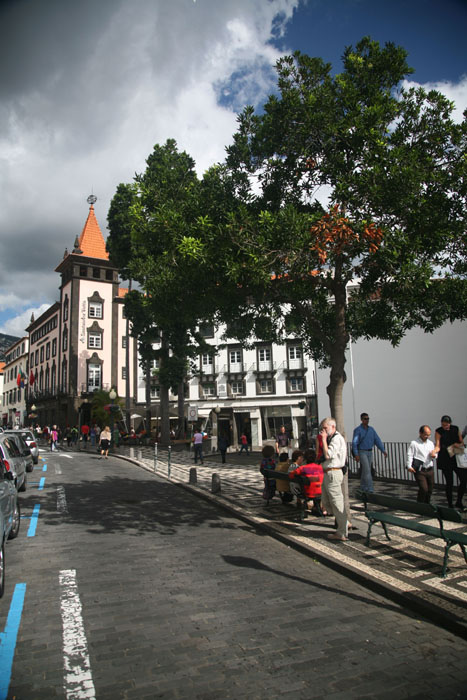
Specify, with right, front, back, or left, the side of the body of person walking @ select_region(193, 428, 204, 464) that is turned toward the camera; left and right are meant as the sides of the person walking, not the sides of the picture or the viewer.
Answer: back

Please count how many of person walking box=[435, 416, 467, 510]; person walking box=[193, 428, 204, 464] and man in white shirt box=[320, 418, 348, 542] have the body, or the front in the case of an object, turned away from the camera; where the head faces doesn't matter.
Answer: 1

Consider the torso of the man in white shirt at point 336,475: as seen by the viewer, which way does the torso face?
to the viewer's left

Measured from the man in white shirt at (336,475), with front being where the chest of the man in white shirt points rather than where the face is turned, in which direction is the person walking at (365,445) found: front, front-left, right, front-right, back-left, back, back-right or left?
right

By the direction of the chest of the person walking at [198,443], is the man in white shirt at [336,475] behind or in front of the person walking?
behind

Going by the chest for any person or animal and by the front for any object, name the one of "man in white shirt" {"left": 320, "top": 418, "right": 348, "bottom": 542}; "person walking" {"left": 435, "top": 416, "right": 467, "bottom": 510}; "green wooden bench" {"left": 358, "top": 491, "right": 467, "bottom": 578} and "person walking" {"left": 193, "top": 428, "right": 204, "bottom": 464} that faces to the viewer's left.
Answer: the man in white shirt

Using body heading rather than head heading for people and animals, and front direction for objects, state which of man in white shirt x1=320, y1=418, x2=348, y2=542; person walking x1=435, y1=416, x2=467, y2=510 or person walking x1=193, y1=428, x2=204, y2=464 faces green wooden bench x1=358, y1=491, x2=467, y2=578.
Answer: person walking x1=435, y1=416, x2=467, y2=510

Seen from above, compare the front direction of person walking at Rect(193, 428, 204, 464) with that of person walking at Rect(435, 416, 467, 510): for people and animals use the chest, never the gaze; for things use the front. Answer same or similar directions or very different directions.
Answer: very different directions

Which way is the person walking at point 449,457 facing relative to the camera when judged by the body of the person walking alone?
toward the camera

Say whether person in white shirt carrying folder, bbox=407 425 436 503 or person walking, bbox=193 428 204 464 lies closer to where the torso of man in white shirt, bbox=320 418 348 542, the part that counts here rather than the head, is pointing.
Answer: the person walking

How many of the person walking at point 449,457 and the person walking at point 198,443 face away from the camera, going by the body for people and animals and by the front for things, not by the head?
1

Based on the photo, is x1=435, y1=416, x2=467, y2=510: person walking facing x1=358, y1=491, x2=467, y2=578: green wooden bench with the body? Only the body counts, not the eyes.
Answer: yes

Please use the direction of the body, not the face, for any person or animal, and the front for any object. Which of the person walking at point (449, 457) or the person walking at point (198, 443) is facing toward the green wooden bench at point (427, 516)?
the person walking at point (449, 457)
